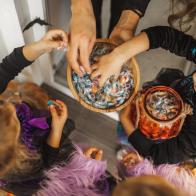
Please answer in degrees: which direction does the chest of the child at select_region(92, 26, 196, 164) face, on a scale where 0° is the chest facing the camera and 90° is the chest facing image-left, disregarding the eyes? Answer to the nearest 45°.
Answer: approximately 90°
